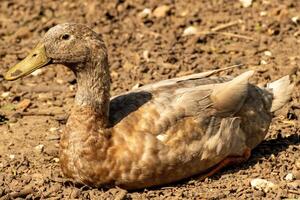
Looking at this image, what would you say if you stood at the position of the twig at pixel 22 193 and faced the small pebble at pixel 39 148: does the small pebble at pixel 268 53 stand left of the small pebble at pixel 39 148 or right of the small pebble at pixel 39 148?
right

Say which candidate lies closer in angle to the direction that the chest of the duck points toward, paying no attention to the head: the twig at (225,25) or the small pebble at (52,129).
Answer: the small pebble

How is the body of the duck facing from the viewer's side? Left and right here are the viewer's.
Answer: facing to the left of the viewer

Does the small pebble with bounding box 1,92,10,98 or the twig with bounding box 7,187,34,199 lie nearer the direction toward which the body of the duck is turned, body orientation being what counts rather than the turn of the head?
the twig

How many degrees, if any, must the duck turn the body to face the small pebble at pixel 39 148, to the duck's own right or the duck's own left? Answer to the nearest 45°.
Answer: approximately 45° to the duck's own right

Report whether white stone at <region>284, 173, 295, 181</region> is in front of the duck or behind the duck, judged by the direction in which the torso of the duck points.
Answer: behind

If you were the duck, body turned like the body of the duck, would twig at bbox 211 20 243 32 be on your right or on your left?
on your right

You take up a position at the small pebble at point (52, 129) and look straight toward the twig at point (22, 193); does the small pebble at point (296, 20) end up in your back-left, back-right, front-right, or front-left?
back-left

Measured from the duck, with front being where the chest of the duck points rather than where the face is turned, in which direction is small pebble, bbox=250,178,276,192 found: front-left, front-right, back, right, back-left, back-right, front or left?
back

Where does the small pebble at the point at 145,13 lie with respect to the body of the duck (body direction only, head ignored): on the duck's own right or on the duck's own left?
on the duck's own right

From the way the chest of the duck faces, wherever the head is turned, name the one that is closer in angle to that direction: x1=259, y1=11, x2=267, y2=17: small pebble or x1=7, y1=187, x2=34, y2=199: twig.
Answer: the twig
